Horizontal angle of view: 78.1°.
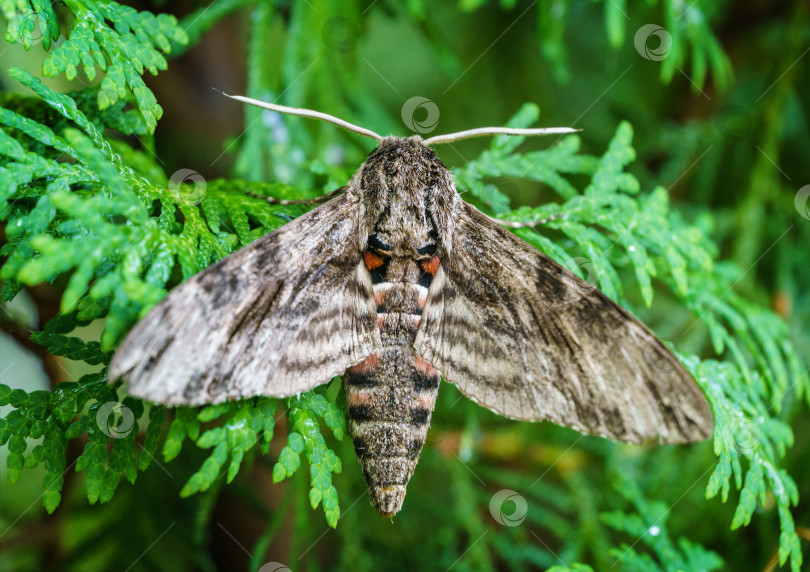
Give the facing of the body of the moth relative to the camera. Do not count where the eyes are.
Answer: away from the camera
